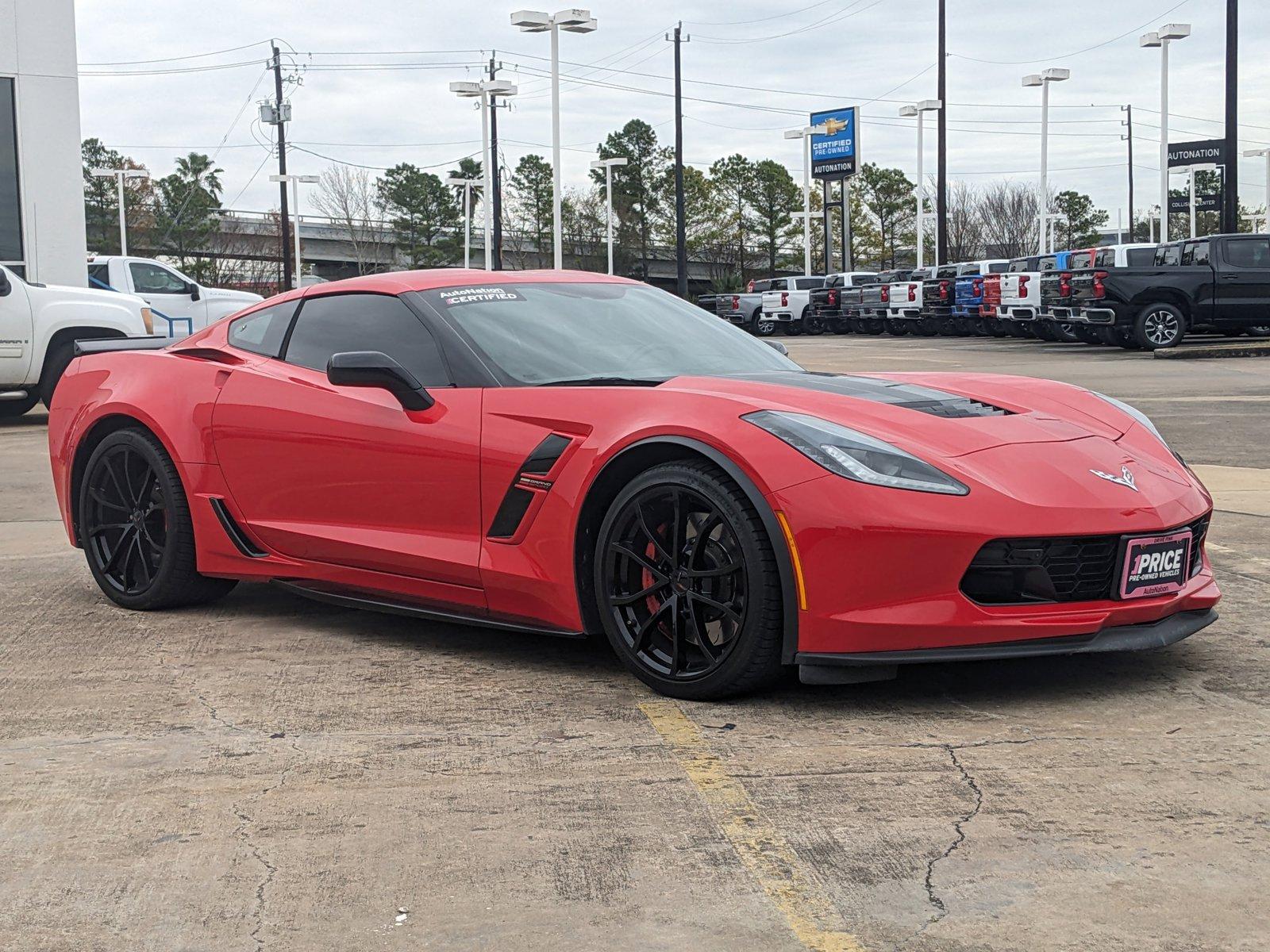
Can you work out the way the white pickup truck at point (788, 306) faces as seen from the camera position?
facing away from the viewer and to the right of the viewer

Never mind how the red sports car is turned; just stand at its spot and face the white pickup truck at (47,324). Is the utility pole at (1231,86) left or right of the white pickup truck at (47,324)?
right

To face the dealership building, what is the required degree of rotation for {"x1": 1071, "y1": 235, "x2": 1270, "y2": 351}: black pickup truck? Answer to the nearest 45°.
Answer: approximately 135° to its right

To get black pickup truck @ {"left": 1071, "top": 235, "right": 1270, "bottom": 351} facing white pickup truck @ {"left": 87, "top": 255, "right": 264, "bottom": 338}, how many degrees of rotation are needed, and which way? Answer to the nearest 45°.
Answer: approximately 180°

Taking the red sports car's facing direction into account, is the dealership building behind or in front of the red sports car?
behind

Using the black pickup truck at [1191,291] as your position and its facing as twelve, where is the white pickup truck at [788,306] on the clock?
The white pickup truck is roughly at 8 o'clock from the black pickup truck.

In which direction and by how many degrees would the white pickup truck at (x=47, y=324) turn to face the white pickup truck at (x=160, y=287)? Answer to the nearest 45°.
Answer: approximately 90° to its left

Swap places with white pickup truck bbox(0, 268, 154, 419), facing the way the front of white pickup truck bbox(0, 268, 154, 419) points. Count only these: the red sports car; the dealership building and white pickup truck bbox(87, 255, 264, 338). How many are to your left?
2

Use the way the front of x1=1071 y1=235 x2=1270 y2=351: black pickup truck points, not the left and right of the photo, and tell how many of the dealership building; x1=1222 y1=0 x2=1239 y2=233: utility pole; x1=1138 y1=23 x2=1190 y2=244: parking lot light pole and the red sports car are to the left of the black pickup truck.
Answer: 2

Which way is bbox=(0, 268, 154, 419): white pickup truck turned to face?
to the viewer's right

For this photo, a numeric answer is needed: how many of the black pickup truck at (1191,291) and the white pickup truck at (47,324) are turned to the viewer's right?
2

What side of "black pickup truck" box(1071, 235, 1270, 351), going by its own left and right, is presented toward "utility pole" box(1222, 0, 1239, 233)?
left
